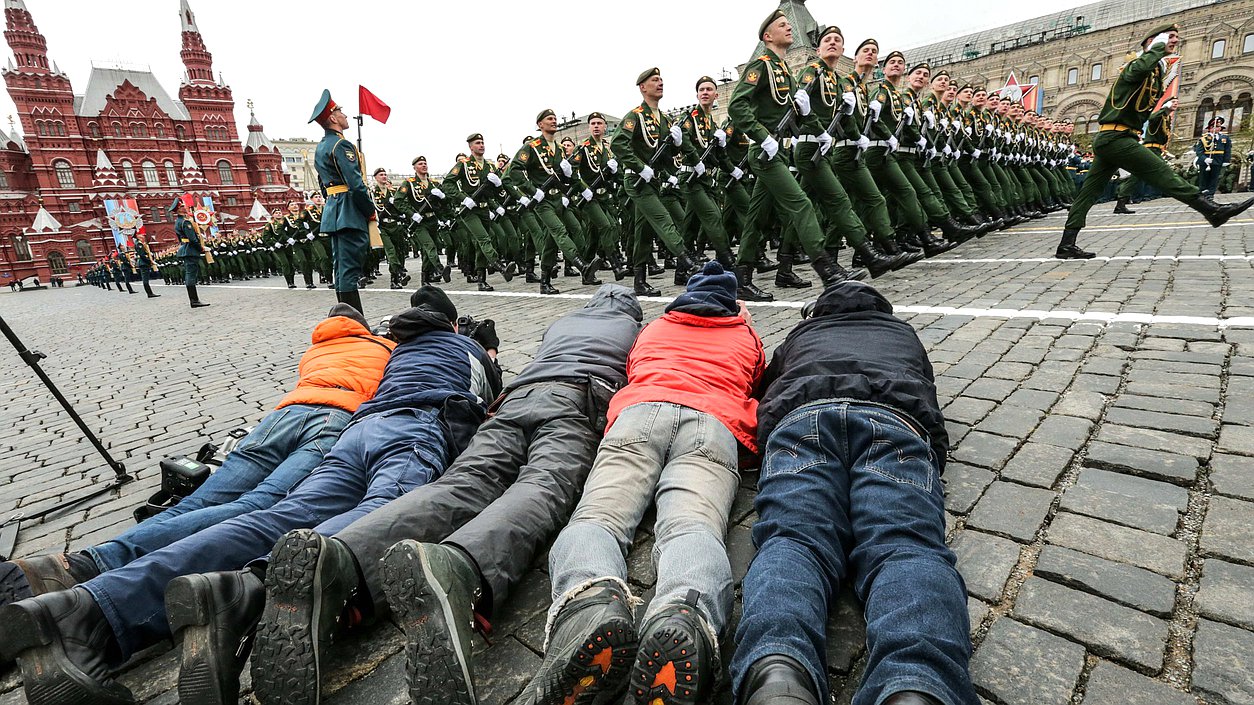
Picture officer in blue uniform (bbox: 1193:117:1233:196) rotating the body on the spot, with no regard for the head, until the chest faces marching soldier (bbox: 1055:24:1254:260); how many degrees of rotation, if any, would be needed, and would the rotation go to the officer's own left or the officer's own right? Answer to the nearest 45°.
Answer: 0° — they already face them

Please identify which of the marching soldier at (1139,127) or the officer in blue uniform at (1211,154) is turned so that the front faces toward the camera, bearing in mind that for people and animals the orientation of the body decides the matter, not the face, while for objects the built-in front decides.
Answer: the officer in blue uniform

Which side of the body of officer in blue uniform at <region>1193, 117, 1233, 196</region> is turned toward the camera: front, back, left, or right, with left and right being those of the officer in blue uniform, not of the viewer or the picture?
front

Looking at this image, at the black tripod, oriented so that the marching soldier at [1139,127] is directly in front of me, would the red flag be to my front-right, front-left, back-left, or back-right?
front-left

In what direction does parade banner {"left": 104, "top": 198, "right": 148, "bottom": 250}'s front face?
toward the camera

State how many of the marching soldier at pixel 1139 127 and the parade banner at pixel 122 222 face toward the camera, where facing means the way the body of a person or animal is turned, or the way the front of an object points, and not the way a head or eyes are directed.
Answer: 1

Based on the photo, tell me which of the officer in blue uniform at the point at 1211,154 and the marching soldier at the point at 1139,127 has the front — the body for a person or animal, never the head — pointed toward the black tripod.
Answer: the officer in blue uniform

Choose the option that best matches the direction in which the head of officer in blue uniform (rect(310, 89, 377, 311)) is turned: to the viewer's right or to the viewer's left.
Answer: to the viewer's right

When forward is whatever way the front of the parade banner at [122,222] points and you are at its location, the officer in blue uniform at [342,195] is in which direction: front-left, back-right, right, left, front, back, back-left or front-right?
front
